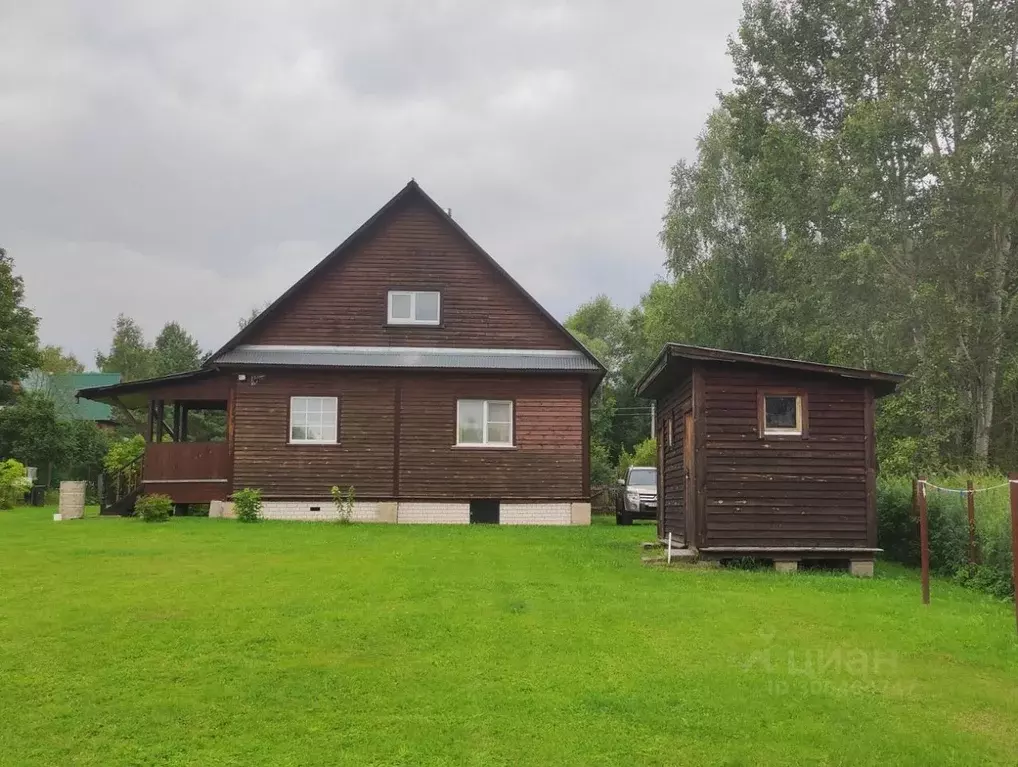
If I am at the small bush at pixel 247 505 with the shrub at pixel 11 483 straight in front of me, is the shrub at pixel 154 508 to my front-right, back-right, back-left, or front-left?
front-left

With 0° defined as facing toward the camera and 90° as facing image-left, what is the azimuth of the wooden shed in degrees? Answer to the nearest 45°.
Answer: approximately 90°

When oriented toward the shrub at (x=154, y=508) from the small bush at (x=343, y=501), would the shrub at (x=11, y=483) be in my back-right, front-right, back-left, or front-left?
front-right

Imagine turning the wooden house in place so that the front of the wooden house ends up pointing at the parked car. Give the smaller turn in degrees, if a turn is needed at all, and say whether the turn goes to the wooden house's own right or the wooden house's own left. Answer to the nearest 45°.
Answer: approximately 180°

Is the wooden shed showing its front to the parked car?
no

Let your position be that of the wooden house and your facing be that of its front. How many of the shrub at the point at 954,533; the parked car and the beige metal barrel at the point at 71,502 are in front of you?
1

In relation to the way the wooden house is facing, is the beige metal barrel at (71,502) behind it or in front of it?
in front

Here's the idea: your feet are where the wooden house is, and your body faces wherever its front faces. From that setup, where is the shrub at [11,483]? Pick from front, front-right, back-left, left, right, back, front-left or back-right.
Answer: front-right

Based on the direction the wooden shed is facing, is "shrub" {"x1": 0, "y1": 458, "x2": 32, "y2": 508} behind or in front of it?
in front

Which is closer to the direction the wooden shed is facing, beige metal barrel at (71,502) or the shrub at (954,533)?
the beige metal barrel

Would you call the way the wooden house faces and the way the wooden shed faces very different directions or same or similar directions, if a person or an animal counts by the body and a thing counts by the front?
same or similar directions

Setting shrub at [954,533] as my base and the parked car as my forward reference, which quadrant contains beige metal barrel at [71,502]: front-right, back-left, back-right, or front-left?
front-left

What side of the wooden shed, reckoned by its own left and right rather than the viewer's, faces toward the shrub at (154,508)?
front

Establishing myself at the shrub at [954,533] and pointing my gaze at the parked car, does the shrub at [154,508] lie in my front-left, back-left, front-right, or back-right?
front-left
